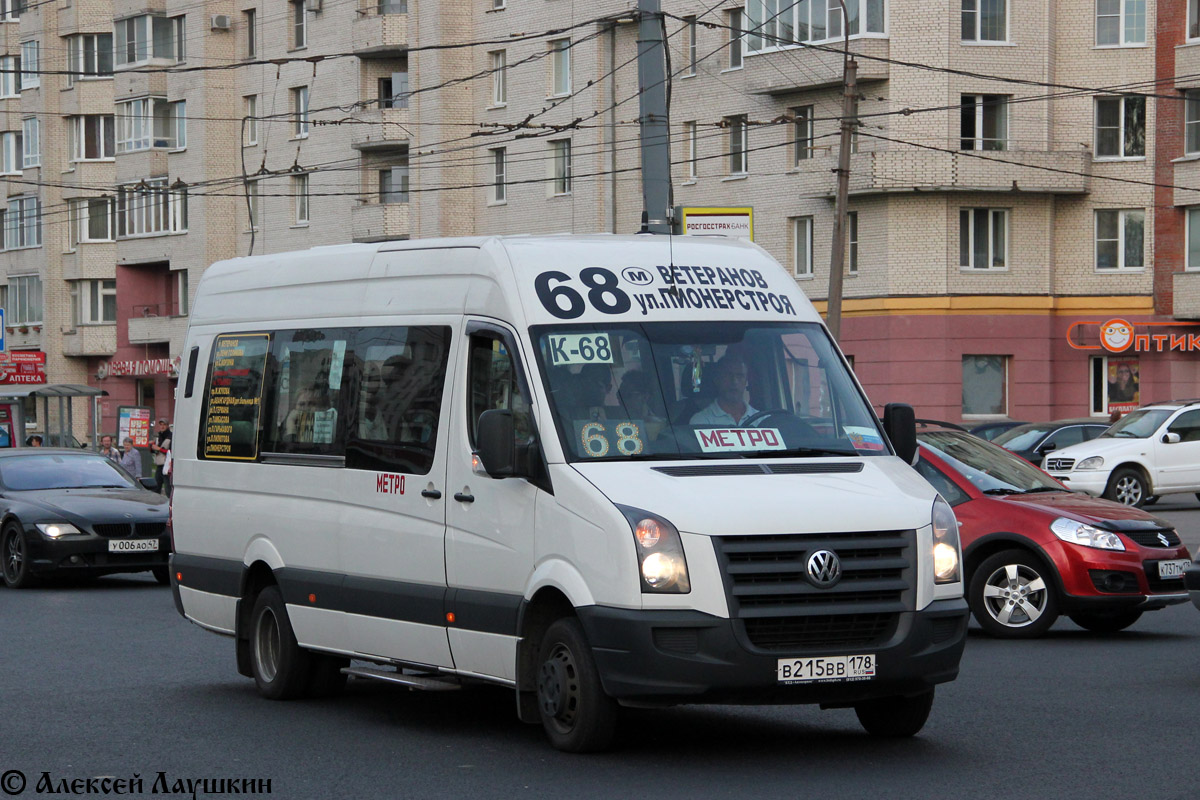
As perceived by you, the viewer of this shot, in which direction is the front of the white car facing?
facing the viewer and to the left of the viewer

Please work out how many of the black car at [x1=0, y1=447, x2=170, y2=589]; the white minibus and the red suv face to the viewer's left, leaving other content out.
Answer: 0

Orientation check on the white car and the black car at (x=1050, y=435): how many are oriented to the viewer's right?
0

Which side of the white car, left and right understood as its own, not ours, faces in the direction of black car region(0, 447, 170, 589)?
front

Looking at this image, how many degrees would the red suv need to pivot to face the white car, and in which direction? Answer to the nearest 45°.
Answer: approximately 135° to its left

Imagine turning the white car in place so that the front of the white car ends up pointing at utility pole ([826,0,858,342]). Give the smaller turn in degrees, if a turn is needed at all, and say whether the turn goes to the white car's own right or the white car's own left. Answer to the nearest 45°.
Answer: approximately 45° to the white car's own right

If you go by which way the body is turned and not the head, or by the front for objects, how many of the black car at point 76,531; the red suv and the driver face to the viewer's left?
0

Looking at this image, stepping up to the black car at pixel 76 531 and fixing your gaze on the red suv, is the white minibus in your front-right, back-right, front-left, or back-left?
front-right

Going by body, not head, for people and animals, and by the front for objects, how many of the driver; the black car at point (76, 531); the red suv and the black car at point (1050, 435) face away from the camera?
0

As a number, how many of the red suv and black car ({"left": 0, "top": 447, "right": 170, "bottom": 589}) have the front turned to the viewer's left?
0

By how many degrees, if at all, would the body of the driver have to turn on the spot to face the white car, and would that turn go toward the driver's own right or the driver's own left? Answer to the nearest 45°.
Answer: approximately 135° to the driver's own left

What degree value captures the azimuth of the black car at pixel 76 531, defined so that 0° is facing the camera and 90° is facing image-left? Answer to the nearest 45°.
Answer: approximately 315°

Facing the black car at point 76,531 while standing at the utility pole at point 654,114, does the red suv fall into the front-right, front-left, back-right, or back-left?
front-left

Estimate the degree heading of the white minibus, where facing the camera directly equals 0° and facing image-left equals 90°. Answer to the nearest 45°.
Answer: approximately 315°

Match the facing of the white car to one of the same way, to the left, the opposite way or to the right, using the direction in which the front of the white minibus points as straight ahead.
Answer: to the right

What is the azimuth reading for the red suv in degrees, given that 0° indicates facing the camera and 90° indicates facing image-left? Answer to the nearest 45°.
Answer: approximately 315°
